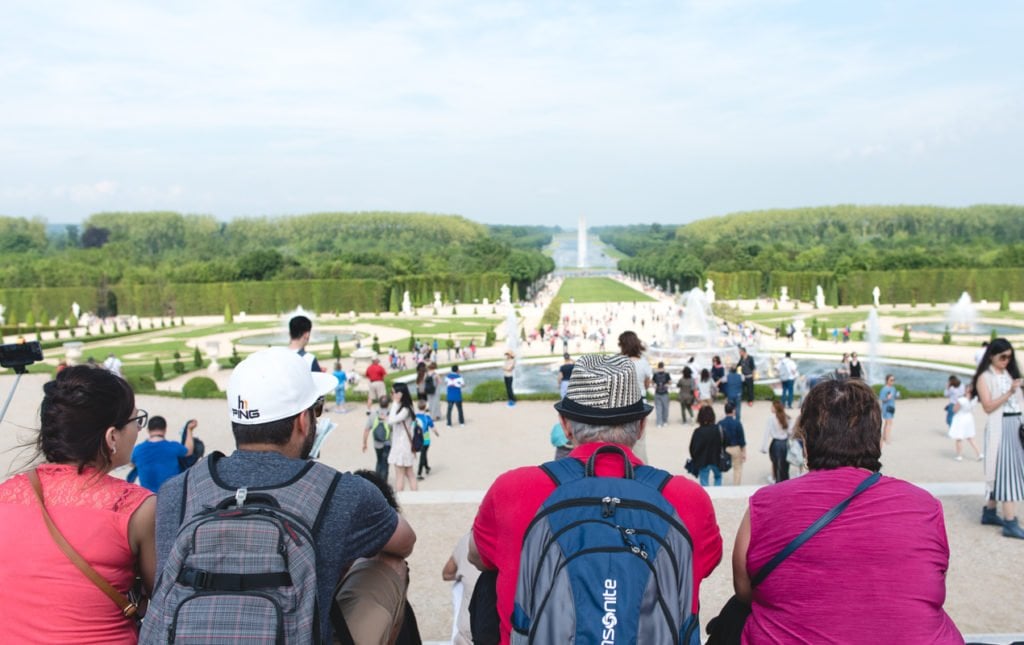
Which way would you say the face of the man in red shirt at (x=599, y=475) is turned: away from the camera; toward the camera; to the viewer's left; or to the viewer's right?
away from the camera

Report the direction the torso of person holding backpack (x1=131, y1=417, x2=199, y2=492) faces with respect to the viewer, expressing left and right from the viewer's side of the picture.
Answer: facing away from the viewer

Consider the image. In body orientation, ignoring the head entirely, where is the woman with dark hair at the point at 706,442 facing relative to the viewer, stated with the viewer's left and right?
facing away from the viewer

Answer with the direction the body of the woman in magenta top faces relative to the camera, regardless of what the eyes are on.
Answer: away from the camera

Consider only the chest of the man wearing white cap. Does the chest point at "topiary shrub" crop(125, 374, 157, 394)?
no

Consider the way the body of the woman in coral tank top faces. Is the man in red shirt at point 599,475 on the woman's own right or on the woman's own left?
on the woman's own right

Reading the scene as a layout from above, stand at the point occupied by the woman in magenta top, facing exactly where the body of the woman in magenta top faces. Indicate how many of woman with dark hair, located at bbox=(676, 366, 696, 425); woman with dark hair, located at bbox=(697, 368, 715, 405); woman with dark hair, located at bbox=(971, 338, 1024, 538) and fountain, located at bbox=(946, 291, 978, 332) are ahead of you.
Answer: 4

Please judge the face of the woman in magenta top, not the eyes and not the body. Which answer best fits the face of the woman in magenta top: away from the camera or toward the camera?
away from the camera

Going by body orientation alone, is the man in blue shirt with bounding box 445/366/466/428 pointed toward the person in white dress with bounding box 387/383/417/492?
no

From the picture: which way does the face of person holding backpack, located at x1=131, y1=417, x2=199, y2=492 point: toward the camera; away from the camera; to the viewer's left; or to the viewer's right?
away from the camera

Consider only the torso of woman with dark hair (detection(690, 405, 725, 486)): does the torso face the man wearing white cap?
no

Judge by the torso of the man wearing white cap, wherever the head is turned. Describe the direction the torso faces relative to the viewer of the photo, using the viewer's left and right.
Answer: facing away from the viewer and to the right of the viewer

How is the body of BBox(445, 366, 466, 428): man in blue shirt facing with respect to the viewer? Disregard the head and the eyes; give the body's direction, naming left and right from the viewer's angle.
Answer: facing away from the viewer

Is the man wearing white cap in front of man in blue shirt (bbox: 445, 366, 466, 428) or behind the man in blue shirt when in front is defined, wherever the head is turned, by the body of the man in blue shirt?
behind

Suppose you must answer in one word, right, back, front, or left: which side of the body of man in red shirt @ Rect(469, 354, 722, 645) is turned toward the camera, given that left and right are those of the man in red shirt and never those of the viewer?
back
